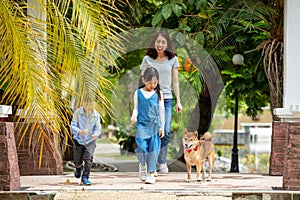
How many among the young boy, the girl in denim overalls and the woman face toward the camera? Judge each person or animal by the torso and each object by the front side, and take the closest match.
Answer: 3

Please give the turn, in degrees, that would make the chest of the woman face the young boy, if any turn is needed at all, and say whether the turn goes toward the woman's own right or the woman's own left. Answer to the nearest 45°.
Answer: approximately 45° to the woman's own right

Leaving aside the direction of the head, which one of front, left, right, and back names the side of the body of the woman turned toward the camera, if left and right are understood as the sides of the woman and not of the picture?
front

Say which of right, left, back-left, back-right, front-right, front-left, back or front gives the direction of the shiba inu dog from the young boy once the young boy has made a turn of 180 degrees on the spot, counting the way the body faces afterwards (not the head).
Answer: right

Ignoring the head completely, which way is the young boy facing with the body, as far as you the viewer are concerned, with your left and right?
facing the viewer

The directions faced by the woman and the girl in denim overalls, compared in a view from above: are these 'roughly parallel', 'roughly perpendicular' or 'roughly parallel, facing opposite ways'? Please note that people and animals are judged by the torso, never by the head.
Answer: roughly parallel

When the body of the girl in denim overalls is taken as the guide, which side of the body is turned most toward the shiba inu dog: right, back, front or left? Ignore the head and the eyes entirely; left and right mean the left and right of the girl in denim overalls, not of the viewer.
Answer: left

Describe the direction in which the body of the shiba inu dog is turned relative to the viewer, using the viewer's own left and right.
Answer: facing the viewer and to the left of the viewer

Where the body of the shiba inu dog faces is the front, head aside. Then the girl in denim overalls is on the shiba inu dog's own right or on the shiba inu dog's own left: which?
on the shiba inu dog's own right

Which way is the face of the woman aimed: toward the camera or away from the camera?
toward the camera
